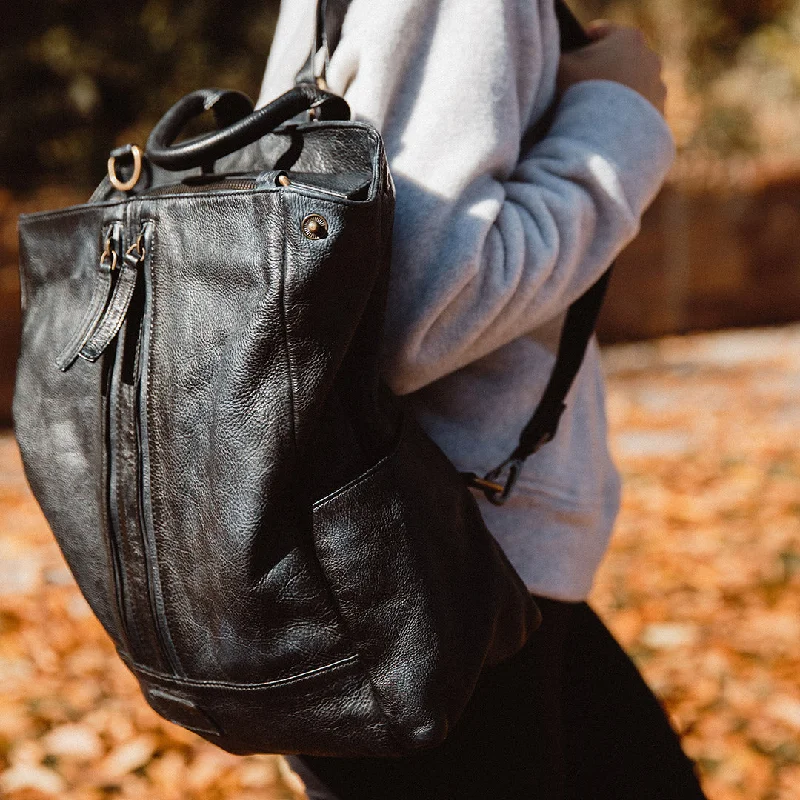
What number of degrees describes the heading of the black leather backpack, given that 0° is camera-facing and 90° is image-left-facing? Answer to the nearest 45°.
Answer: approximately 45°
